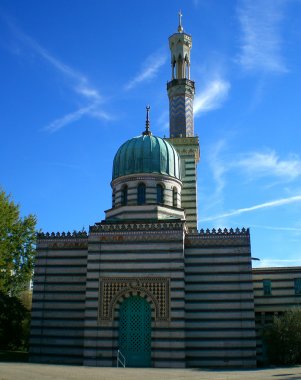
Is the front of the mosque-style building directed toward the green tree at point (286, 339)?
no

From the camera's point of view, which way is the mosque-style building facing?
toward the camera
